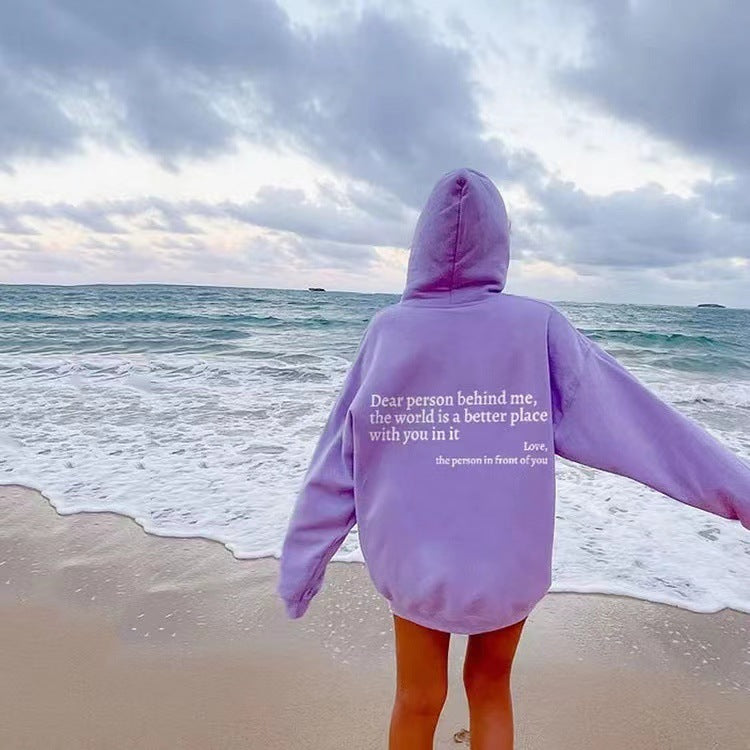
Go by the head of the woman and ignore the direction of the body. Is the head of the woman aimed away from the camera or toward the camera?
away from the camera

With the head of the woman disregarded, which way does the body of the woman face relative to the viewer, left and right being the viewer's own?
facing away from the viewer
